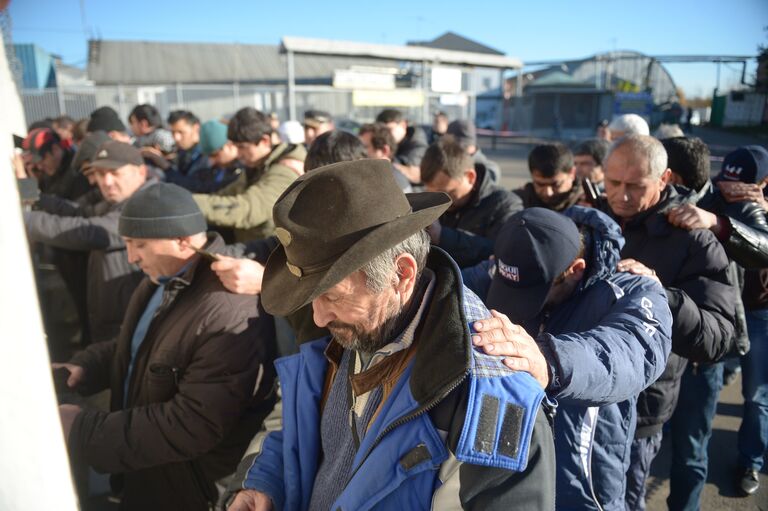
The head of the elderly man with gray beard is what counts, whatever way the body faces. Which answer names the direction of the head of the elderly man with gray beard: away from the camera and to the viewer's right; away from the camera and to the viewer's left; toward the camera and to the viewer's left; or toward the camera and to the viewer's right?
toward the camera and to the viewer's left

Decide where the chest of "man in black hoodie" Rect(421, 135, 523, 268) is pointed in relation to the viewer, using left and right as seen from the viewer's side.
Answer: facing the viewer and to the left of the viewer

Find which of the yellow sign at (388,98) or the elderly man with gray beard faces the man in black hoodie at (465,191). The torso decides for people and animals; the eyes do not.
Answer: the yellow sign

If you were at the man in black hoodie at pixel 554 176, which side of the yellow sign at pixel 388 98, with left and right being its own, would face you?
front

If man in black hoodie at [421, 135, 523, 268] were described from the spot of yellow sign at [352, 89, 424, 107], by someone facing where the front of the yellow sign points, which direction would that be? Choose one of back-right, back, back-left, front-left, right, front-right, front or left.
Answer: front

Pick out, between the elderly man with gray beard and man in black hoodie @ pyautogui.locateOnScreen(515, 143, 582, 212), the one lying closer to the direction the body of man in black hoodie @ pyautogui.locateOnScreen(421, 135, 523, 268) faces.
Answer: the elderly man with gray beard

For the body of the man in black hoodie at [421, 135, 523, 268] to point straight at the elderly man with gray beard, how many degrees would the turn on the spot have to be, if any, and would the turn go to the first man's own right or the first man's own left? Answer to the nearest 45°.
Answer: approximately 45° to the first man's own left

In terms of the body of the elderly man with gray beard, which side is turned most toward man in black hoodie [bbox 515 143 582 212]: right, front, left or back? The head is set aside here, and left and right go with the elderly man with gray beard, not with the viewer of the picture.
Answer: back

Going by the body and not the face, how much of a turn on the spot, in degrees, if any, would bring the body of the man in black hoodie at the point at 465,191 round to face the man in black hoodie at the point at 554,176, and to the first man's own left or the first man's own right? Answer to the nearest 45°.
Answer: approximately 180°

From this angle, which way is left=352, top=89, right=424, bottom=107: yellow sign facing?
toward the camera
